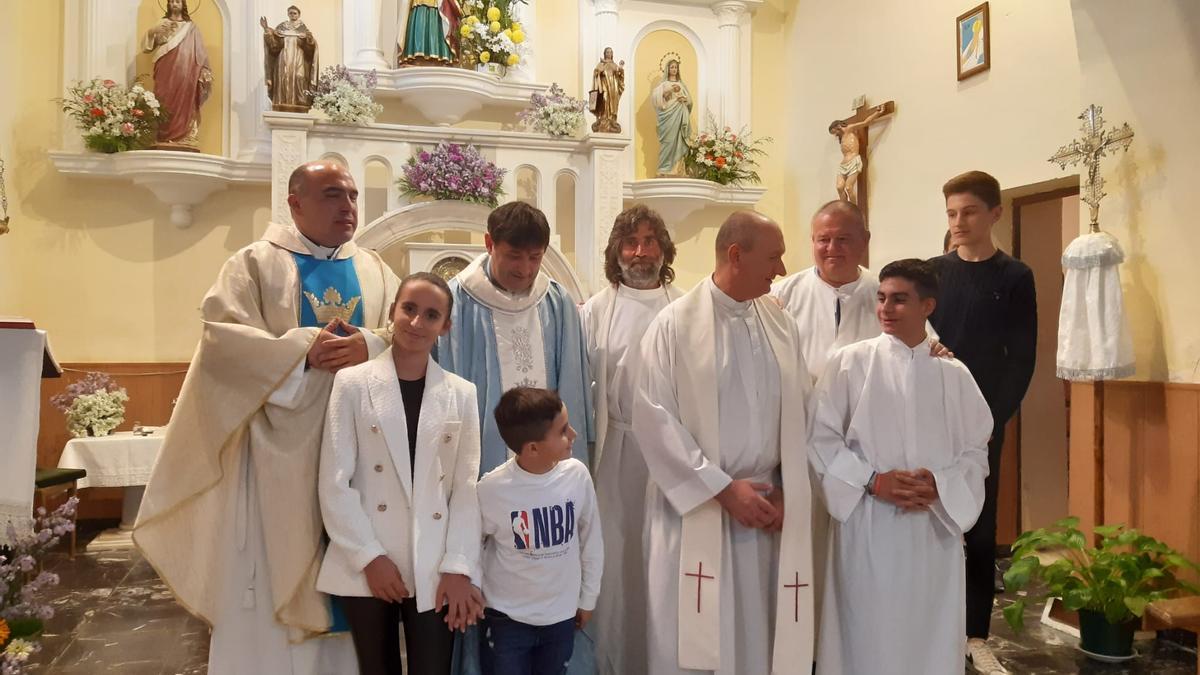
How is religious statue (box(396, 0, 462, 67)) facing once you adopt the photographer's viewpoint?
facing the viewer

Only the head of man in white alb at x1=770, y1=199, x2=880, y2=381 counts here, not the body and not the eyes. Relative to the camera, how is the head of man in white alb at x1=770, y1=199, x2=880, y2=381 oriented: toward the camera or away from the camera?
toward the camera

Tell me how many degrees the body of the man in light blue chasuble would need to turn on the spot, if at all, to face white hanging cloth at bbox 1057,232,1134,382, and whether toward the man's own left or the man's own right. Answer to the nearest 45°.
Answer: approximately 90° to the man's own left

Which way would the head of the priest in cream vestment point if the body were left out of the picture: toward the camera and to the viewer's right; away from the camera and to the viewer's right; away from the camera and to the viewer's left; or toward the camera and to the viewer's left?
toward the camera and to the viewer's right

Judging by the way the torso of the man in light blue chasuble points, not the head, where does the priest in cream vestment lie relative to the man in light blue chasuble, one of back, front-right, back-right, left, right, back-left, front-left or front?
right

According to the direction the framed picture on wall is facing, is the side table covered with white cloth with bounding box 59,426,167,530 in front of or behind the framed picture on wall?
in front

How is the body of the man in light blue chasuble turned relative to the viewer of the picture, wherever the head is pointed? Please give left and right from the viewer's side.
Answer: facing the viewer

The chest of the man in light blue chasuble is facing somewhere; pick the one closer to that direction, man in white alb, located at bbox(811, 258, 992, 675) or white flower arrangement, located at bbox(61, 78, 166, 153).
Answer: the man in white alb

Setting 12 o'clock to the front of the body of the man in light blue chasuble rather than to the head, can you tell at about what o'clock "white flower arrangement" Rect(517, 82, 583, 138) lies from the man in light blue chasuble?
The white flower arrangement is roughly at 6 o'clock from the man in light blue chasuble.

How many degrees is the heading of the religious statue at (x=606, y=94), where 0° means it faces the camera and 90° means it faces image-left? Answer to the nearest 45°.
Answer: approximately 0°

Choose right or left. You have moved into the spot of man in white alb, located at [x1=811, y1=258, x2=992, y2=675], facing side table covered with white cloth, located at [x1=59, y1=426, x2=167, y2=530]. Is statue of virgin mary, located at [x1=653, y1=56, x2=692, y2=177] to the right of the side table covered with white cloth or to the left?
right

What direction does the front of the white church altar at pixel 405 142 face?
toward the camera

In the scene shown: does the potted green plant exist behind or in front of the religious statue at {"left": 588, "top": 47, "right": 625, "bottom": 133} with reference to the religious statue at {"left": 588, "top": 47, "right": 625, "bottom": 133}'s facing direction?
in front

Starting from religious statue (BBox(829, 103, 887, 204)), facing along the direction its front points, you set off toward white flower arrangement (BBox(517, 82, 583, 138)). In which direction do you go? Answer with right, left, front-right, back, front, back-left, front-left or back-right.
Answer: front-right

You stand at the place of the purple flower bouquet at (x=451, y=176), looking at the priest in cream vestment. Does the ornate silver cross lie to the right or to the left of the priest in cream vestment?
left
